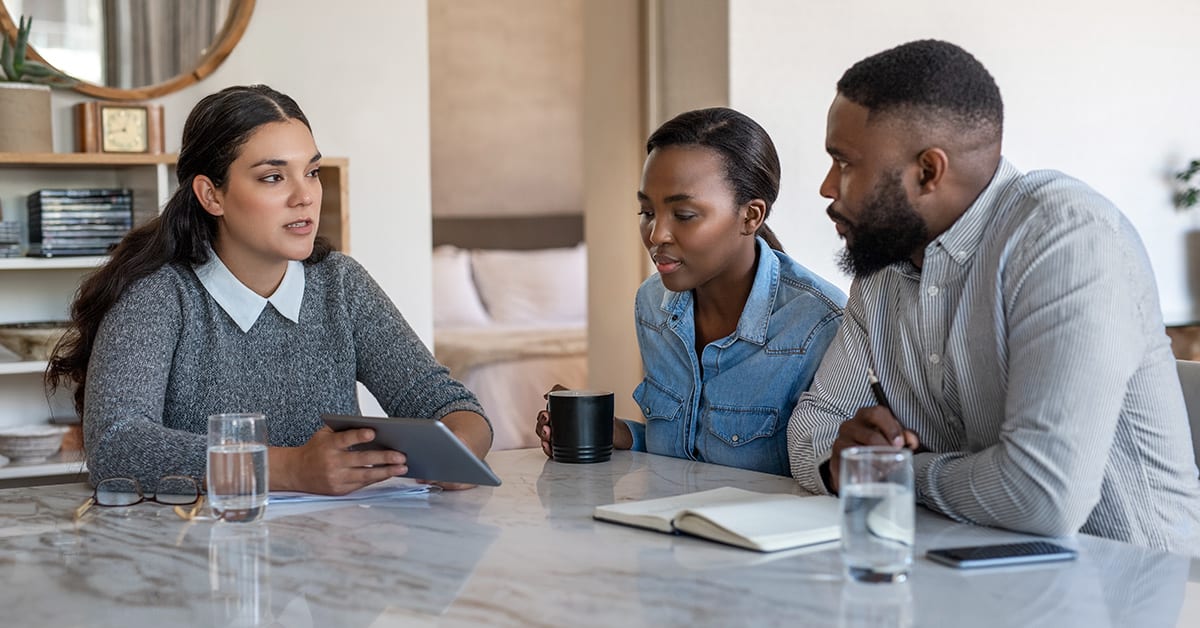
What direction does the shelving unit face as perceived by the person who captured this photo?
facing the viewer

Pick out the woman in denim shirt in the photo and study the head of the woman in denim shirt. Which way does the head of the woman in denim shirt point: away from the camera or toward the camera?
toward the camera

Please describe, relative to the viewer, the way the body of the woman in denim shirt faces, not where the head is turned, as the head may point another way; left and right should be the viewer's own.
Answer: facing the viewer and to the left of the viewer

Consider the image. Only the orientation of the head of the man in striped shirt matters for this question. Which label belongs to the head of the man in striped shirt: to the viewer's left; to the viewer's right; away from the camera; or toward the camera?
to the viewer's left

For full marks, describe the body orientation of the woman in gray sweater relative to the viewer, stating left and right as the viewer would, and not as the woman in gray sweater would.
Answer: facing the viewer and to the right of the viewer

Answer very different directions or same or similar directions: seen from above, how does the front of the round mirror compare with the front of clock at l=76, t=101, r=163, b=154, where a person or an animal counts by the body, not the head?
same or similar directions

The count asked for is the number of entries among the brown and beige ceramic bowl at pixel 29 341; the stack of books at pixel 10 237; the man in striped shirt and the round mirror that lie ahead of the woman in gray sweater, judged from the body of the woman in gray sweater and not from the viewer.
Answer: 1

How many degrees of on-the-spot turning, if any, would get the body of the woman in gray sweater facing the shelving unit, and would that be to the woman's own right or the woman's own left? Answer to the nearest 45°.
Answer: approximately 135° to the woman's own left

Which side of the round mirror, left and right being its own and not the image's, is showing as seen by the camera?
front

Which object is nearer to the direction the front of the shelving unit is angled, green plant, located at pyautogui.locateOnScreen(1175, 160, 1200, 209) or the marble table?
the marble table

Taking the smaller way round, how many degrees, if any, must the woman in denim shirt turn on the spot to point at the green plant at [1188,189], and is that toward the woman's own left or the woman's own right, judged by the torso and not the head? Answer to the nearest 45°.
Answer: approximately 180°
